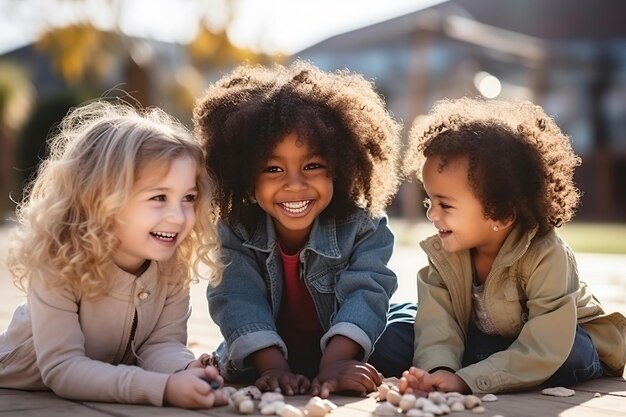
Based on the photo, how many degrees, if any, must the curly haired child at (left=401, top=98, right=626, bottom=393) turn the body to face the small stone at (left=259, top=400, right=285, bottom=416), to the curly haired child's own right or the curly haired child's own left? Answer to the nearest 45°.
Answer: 0° — they already face it

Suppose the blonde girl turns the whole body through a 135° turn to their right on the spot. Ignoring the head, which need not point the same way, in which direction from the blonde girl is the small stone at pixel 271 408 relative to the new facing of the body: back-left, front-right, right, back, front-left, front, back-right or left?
back-left

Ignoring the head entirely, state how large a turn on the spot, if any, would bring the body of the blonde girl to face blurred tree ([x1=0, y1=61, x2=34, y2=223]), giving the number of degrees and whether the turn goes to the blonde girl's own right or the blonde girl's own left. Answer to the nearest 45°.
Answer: approximately 135° to the blonde girl's own left

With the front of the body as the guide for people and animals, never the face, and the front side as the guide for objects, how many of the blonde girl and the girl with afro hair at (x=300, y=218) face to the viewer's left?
0

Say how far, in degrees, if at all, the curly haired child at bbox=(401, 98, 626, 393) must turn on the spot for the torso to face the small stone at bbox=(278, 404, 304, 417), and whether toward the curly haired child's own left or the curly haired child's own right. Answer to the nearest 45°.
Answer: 0° — they already face it

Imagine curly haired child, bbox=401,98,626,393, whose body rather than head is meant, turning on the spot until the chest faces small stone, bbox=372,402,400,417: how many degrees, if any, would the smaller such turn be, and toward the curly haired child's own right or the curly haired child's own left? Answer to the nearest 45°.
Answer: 0° — they already face it

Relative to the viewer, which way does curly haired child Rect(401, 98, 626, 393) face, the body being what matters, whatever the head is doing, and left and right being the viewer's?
facing the viewer and to the left of the viewer

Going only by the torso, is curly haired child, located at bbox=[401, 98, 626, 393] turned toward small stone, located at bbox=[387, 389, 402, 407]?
yes

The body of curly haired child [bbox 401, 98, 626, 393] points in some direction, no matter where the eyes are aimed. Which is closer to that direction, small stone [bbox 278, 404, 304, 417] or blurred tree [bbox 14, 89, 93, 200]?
the small stone

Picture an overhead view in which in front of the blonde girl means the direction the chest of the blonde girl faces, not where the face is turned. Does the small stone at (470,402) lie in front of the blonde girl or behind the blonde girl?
in front

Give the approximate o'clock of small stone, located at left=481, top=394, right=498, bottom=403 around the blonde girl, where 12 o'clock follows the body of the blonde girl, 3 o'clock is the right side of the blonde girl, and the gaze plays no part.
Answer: The small stone is roughly at 11 o'clock from the blonde girl.

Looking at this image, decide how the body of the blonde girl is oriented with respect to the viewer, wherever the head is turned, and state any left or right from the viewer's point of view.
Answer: facing the viewer and to the right of the viewer
